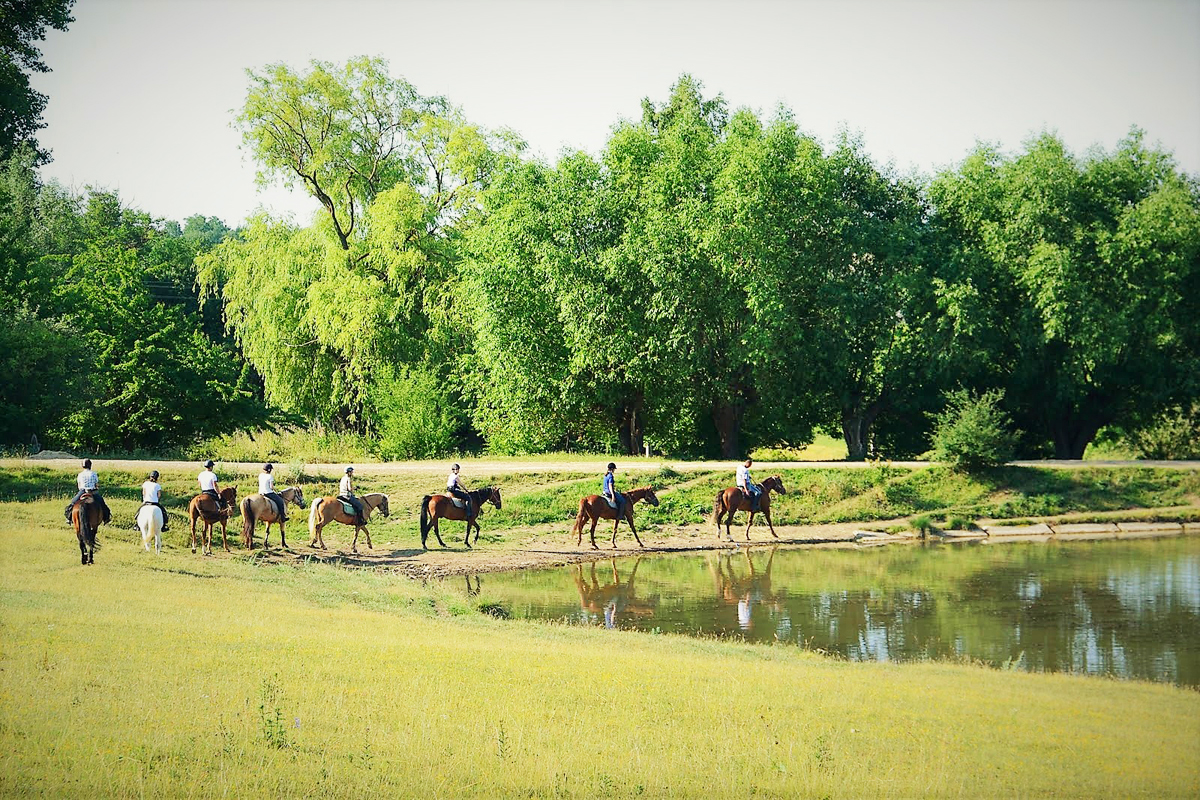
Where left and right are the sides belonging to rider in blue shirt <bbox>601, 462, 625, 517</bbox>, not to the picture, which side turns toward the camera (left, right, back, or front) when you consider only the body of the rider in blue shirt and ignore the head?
right

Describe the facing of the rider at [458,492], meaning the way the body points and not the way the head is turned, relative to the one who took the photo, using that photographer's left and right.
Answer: facing to the right of the viewer

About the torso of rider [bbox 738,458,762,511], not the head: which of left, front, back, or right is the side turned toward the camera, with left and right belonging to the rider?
right

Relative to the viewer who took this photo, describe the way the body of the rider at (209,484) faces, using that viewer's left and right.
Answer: facing away from the viewer and to the right of the viewer

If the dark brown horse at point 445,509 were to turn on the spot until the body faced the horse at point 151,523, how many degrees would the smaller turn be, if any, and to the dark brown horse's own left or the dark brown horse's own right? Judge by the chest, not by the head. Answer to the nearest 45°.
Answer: approximately 135° to the dark brown horse's own right

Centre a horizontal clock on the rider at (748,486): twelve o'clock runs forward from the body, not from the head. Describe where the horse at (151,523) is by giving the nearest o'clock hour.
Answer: The horse is roughly at 5 o'clock from the rider.

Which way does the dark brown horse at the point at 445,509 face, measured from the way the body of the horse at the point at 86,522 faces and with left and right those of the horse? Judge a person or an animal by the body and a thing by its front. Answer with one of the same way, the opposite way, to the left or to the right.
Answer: to the right

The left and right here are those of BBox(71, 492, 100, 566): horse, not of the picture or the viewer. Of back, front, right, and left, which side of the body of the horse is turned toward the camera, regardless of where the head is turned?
back

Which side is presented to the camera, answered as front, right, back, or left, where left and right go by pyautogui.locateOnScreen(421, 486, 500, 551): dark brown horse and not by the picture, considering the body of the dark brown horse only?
right

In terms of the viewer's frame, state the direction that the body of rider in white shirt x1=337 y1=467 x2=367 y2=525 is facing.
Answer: to the viewer's right

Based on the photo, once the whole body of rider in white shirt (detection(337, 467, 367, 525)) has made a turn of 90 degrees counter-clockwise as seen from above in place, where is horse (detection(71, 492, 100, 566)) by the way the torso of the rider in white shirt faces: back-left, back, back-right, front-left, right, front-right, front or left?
back-left
